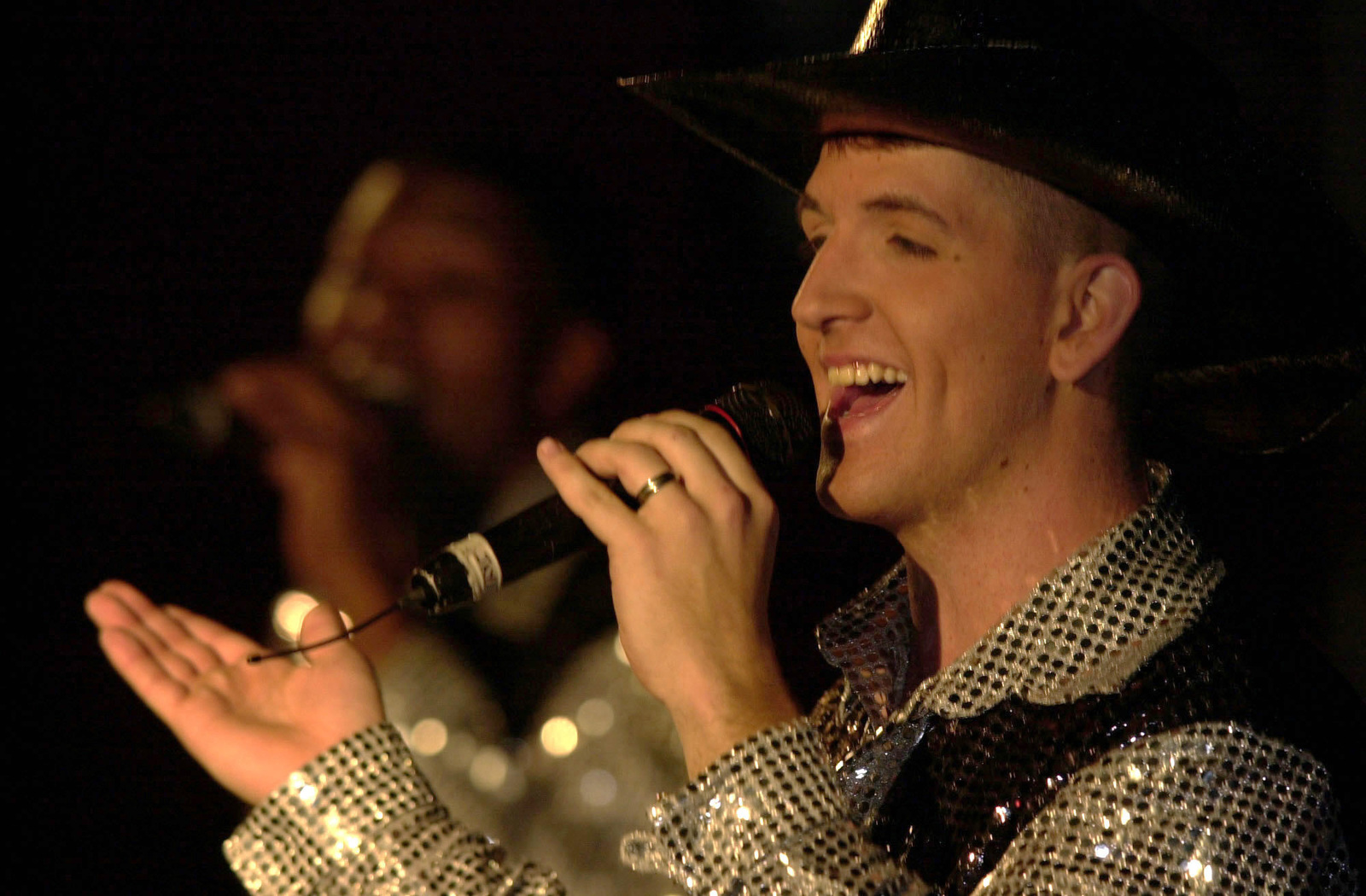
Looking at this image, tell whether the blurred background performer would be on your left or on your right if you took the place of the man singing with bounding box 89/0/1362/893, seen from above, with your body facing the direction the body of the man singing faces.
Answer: on your right

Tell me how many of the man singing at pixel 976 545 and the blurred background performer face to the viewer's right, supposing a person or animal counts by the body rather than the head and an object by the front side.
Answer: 0

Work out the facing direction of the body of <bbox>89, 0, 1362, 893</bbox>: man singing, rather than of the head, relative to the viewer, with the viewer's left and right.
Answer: facing the viewer and to the left of the viewer

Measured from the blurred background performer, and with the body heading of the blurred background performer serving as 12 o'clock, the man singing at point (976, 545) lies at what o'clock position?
The man singing is roughly at 10 o'clock from the blurred background performer.
